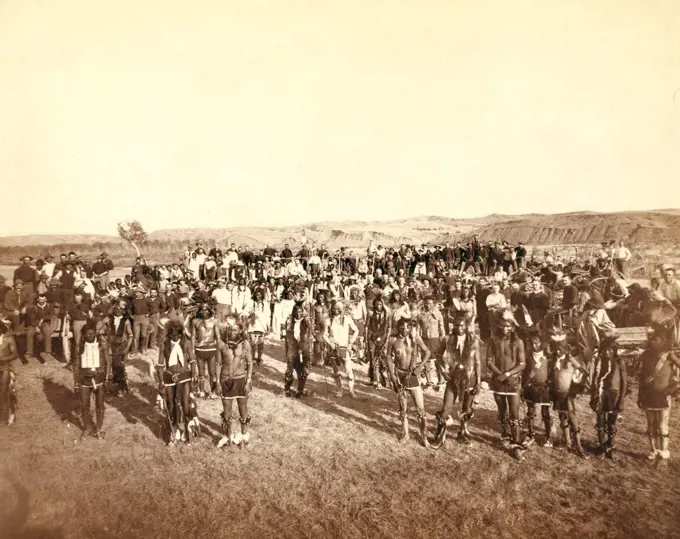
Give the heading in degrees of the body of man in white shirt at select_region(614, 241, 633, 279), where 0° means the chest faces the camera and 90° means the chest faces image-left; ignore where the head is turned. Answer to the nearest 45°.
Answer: approximately 0°

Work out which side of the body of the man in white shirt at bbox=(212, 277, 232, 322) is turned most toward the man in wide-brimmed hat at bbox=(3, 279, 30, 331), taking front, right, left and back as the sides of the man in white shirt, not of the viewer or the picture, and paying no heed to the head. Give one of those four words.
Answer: right

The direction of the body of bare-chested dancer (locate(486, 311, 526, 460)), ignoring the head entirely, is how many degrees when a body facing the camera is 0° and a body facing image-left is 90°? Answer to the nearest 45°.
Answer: approximately 0°

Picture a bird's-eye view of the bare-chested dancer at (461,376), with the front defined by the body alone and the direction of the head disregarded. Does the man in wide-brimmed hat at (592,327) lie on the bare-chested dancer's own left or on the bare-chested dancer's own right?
on the bare-chested dancer's own left

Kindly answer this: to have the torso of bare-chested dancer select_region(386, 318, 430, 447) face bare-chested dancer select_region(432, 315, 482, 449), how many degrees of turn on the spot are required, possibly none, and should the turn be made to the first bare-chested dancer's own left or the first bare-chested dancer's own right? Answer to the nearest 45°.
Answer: approximately 90° to the first bare-chested dancer's own left

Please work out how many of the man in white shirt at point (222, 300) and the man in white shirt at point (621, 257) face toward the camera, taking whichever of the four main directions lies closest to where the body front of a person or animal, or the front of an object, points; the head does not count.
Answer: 2

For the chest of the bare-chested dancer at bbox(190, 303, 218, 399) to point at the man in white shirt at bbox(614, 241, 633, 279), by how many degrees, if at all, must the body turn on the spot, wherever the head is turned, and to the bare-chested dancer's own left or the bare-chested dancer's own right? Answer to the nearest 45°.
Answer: approximately 90° to the bare-chested dancer's own left
